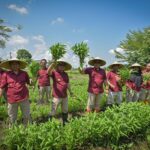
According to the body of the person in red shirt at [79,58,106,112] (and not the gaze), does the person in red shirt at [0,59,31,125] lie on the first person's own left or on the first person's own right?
on the first person's own right

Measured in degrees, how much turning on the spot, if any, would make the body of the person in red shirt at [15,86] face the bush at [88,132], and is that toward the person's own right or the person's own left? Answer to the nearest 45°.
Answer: approximately 45° to the person's own left

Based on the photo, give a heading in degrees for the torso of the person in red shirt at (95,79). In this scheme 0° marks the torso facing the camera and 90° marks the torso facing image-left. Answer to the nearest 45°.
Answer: approximately 0°

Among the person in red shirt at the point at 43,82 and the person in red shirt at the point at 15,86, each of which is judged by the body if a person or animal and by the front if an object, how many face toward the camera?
2

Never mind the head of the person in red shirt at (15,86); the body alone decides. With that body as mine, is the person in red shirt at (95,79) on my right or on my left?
on my left
